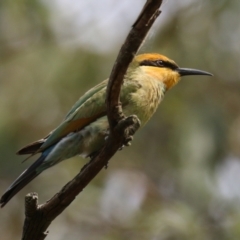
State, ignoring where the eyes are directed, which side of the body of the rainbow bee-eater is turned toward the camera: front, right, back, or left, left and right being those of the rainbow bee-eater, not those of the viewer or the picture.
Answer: right
